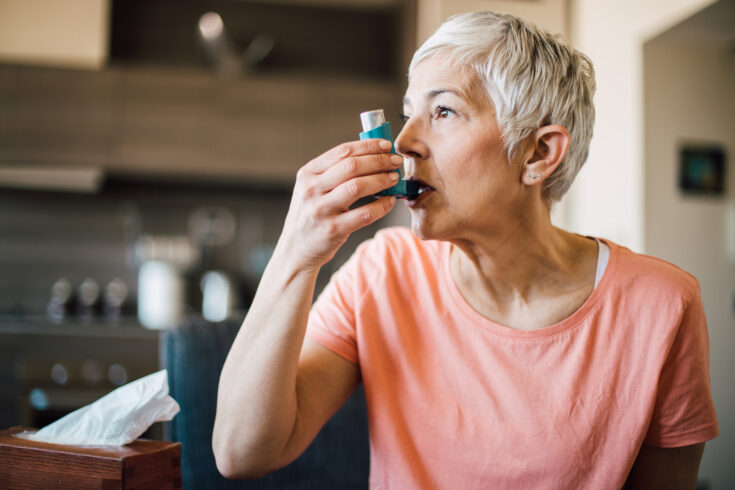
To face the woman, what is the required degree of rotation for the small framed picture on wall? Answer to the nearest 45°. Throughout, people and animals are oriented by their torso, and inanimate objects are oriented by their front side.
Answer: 0° — it already faces them

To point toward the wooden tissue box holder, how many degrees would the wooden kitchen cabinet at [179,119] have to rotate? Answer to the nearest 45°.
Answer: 0° — it already faces it

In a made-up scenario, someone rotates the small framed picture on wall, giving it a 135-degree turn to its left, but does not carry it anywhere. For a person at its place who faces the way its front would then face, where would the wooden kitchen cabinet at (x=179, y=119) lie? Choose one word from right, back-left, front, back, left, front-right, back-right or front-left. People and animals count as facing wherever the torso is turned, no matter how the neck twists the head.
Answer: back-left

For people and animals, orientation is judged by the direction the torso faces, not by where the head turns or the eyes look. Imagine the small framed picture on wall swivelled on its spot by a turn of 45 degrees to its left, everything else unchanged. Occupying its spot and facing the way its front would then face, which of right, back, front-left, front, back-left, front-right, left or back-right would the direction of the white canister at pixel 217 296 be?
back-right

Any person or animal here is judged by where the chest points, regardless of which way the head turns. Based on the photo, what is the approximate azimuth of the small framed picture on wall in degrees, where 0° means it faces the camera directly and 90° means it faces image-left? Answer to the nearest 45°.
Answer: approximately 0°

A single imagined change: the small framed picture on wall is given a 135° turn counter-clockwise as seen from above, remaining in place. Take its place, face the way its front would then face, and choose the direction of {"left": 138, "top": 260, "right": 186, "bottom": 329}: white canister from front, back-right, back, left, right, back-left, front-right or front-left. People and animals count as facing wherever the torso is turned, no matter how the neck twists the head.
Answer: back-left

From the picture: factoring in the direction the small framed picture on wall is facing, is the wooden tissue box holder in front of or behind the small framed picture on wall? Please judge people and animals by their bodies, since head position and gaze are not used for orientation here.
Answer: in front

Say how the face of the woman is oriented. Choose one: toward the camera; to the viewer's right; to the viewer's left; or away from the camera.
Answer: to the viewer's left
